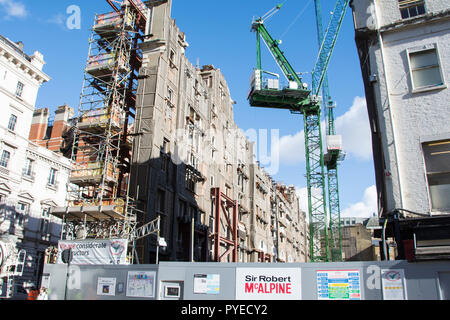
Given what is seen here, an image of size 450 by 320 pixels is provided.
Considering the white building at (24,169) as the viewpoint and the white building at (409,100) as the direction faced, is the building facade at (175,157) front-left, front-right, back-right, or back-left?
front-left

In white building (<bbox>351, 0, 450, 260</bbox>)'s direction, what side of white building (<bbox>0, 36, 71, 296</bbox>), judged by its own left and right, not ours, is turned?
front

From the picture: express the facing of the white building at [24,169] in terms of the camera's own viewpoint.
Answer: facing the viewer and to the right of the viewer

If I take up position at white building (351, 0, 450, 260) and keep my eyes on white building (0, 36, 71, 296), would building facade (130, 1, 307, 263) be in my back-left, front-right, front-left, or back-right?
front-right

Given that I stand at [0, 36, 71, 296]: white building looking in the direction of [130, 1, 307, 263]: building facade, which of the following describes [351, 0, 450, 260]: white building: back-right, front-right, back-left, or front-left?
front-right

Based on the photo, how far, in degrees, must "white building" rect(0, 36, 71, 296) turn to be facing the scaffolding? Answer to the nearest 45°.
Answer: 0° — it already faces it
